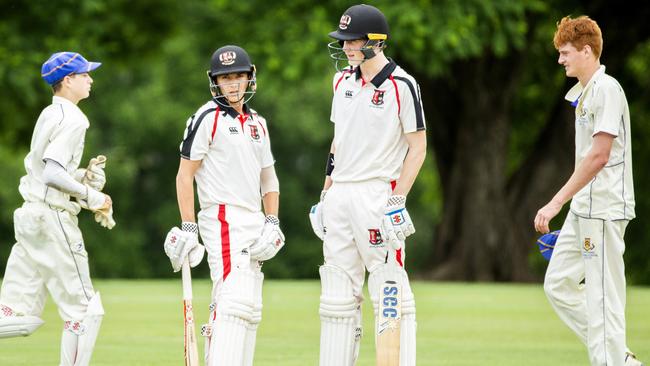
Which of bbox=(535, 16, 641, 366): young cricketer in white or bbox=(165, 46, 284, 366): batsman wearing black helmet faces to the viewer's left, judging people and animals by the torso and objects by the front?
the young cricketer in white

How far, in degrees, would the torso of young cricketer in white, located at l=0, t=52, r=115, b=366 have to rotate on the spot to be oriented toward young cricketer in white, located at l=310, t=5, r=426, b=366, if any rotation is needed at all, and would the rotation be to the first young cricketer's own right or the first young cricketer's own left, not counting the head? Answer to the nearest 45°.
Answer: approximately 45° to the first young cricketer's own right

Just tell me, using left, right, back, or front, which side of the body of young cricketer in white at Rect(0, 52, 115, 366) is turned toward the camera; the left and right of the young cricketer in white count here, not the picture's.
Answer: right

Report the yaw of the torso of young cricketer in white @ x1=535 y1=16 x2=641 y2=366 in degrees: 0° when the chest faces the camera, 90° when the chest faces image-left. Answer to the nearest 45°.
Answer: approximately 90°

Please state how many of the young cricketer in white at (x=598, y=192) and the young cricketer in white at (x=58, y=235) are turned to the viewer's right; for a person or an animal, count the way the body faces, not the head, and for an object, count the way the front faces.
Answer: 1

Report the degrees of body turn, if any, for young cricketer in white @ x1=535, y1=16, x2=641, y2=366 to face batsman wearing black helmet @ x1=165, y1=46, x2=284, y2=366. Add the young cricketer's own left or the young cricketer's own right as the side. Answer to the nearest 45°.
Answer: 0° — they already face them

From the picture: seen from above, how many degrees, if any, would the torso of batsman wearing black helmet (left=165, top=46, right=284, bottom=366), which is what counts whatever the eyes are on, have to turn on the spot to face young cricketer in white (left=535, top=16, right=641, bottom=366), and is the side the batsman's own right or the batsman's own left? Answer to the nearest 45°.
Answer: approximately 45° to the batsman's own left
